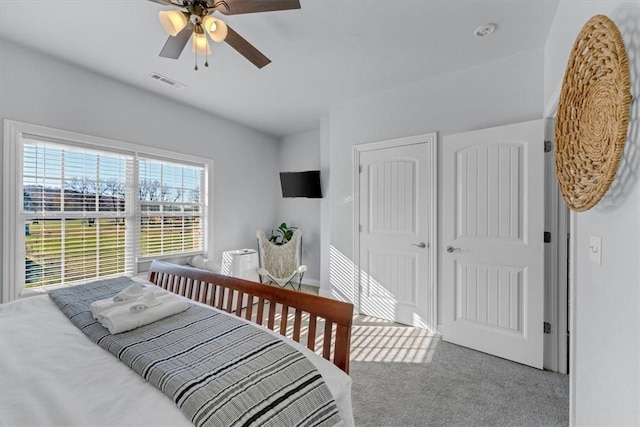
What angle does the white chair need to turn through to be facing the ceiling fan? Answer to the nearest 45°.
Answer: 0° — it already faces it

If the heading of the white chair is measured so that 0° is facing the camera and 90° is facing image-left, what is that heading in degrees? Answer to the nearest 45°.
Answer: approximately 0°

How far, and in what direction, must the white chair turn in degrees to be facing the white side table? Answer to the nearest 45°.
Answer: approximately 45° to its right

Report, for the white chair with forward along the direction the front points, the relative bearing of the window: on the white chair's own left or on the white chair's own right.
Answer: on the white chair's own right

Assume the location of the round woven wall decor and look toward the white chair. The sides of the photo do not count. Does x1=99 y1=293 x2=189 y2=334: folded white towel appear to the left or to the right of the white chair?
left

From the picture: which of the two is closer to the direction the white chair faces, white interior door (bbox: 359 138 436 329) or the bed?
the bed

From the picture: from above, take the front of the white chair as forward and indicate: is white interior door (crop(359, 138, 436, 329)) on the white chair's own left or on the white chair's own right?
on the white chair's own left

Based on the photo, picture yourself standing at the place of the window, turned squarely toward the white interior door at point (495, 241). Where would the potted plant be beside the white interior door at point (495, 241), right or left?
left
